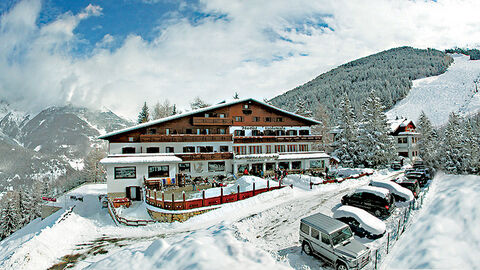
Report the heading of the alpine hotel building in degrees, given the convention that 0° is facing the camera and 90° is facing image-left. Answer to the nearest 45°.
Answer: approximately 0°

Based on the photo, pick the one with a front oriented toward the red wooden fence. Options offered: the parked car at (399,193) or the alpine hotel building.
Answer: the alpine hotel building

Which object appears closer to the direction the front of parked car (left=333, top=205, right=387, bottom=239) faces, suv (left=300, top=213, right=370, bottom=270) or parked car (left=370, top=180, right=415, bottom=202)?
the suv

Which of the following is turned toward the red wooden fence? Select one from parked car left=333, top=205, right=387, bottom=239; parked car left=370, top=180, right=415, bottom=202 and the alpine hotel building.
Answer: the alpine hotel building

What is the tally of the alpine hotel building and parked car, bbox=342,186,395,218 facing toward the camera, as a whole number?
1

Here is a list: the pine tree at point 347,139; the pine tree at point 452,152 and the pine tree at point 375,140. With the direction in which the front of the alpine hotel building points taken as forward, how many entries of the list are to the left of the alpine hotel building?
3

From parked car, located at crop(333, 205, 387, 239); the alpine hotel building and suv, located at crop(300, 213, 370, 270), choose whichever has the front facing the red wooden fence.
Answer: the alpine hotel building

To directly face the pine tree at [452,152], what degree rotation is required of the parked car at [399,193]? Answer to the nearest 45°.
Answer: approximately 135° to its left
